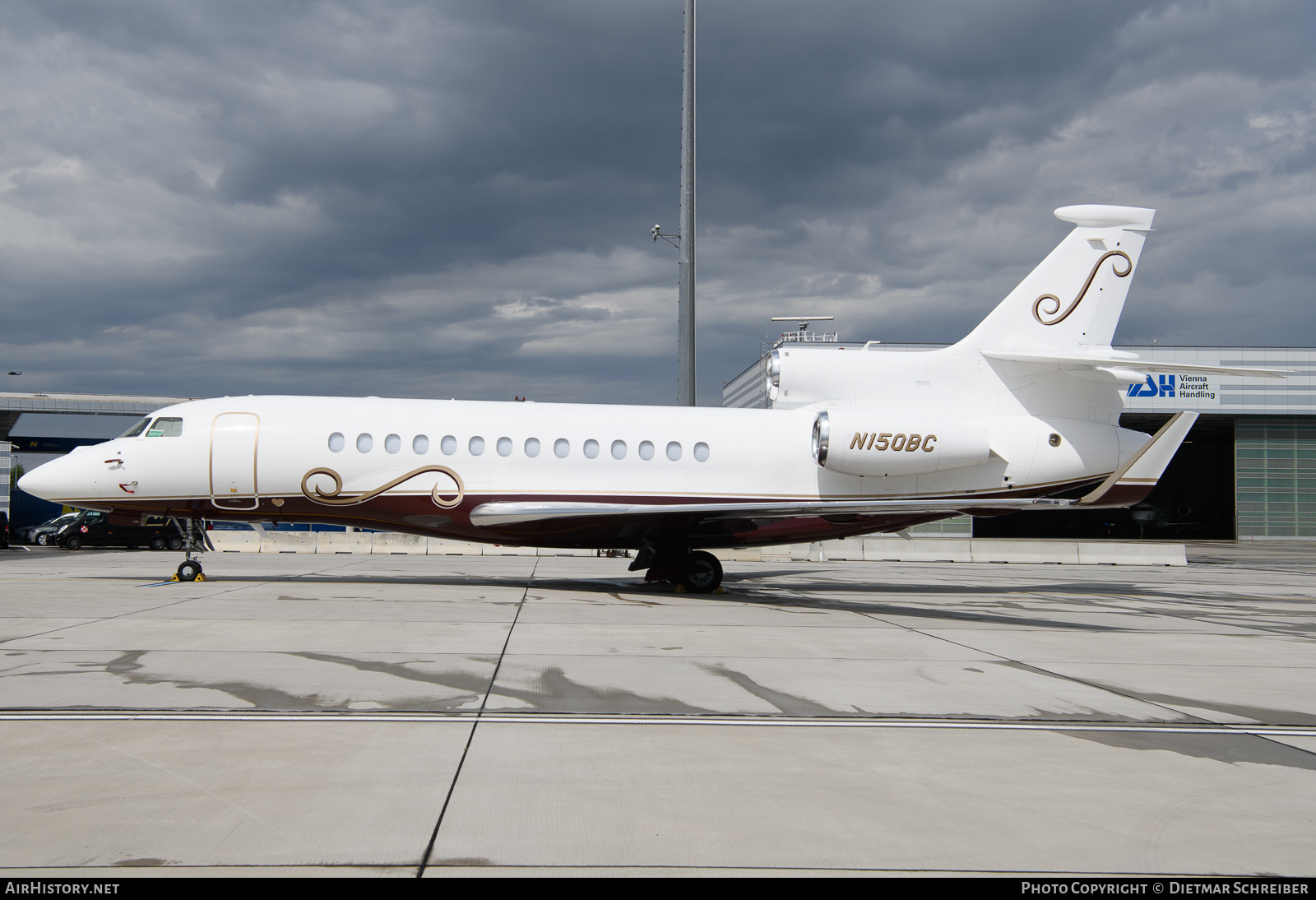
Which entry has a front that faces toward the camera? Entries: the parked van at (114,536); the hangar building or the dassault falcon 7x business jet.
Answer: the hangar building

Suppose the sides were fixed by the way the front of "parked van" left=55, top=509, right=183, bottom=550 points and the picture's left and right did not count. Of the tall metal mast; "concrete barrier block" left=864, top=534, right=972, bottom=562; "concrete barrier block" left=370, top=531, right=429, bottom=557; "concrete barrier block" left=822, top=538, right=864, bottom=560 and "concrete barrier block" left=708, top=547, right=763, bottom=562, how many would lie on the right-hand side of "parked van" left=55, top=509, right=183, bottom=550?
0

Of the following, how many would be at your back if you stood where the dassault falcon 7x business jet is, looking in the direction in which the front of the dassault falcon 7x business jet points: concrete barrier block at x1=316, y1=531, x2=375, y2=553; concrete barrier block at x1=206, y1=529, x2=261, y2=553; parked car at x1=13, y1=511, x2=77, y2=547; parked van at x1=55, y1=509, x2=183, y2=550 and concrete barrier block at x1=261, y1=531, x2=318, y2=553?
0

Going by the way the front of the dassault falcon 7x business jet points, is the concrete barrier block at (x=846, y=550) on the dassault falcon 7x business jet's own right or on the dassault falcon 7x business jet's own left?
on the dassault falcon 7x business jet's own right

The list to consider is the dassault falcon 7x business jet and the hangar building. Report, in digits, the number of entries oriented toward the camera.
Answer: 1

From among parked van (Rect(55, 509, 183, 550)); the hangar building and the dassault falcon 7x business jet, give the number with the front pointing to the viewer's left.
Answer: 2

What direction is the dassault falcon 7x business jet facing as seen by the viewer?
to the viewer's left

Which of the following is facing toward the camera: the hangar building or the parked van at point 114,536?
the hangar building

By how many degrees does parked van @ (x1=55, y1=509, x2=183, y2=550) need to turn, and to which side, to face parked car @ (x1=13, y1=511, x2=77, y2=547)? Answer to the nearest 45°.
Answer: approximately 45° to its right

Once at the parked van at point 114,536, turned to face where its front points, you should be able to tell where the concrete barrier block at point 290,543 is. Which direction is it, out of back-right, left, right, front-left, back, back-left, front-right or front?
back-left

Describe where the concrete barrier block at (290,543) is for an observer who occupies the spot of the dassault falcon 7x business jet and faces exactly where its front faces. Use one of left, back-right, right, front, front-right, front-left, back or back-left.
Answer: front-right

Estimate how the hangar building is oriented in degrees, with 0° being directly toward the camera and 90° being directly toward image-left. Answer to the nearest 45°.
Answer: approximately 0°

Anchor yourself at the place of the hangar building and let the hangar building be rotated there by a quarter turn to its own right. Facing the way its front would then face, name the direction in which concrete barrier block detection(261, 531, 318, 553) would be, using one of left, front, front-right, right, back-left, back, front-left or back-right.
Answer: front-left

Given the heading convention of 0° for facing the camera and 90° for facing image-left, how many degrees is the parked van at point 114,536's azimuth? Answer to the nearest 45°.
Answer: approximately 90°

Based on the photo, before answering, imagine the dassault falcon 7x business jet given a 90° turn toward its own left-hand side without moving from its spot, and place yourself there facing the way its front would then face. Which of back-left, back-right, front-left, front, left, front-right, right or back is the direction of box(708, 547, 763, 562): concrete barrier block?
back

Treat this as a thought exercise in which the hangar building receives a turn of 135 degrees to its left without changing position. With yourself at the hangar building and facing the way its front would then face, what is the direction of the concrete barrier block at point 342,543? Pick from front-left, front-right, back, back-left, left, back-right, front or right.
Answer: back

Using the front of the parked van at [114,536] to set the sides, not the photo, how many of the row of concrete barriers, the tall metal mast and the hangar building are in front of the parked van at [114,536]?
0
